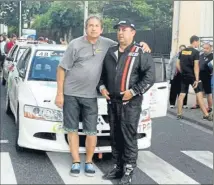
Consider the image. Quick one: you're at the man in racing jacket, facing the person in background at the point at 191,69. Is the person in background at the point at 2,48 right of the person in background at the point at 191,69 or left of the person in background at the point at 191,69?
left

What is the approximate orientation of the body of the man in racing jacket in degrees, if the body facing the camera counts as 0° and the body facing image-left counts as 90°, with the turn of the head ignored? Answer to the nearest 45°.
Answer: approximately 45°

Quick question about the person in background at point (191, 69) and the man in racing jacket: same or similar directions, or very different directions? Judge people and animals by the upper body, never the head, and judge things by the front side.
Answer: very different directions

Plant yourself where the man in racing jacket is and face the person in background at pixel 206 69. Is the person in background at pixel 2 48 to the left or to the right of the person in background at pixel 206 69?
left
